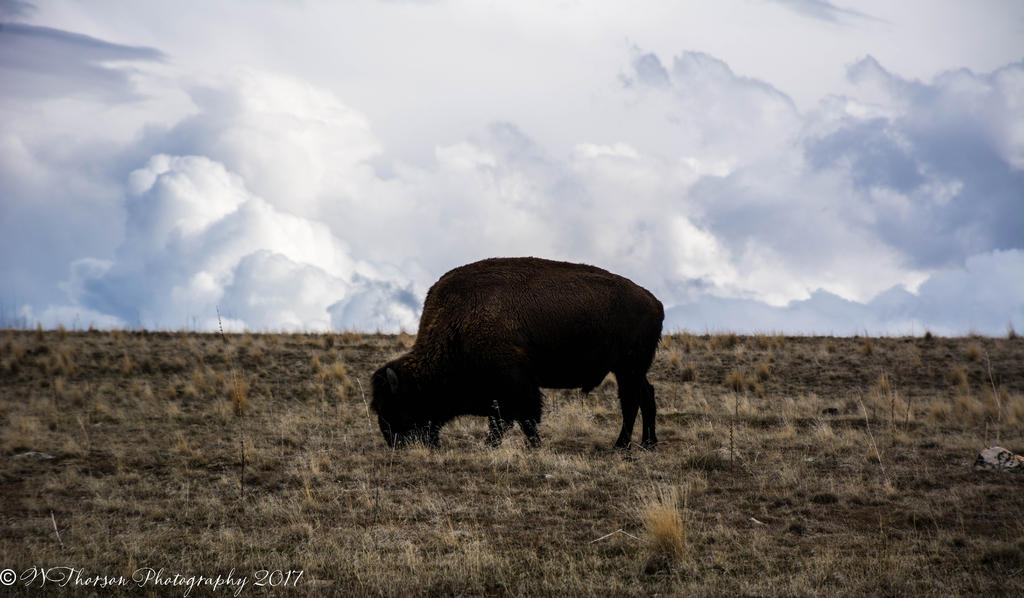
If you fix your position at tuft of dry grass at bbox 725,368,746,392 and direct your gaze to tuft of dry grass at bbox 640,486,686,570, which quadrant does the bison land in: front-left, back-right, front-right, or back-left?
front-right

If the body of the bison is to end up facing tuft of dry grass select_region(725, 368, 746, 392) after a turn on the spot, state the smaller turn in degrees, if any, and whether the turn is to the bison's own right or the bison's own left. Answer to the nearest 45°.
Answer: approximately 135° to the bison's own right

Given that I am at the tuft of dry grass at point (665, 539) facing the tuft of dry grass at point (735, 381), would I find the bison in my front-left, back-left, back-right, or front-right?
front-left

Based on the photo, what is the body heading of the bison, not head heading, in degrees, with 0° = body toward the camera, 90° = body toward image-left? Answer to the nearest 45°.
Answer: approximately 90°

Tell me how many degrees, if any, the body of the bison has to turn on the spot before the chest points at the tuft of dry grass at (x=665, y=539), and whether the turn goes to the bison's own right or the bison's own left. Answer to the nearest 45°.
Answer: approximately 90° to the bison's own left

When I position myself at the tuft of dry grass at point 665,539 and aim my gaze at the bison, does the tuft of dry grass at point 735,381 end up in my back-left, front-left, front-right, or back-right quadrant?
front-right

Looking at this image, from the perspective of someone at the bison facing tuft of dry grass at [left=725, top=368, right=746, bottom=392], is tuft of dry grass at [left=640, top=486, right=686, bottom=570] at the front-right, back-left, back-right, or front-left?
back-right

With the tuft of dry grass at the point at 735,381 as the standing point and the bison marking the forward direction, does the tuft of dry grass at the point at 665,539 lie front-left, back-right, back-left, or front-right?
front-left
